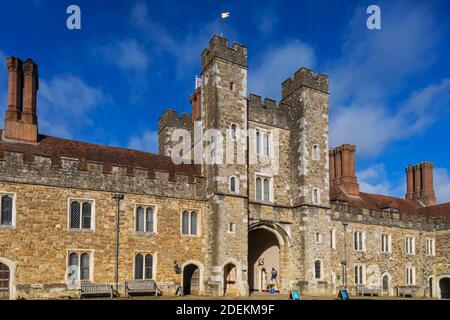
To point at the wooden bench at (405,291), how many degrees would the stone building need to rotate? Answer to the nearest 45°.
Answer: approximately 90° to its left

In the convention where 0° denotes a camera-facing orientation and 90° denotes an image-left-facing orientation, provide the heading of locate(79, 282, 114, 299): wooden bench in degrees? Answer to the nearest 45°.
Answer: approximately 0°

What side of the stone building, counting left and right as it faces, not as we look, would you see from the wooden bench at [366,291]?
left
